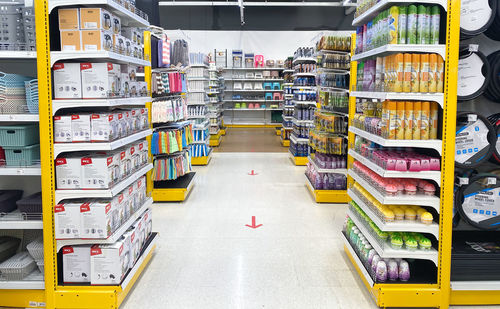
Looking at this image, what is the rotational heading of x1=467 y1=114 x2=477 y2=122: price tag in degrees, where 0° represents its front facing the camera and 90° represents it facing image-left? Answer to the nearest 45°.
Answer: approximately 0°

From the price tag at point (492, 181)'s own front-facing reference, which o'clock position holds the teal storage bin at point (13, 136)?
The teal storage bin is roughly at 2 o'clock from the price tag.
